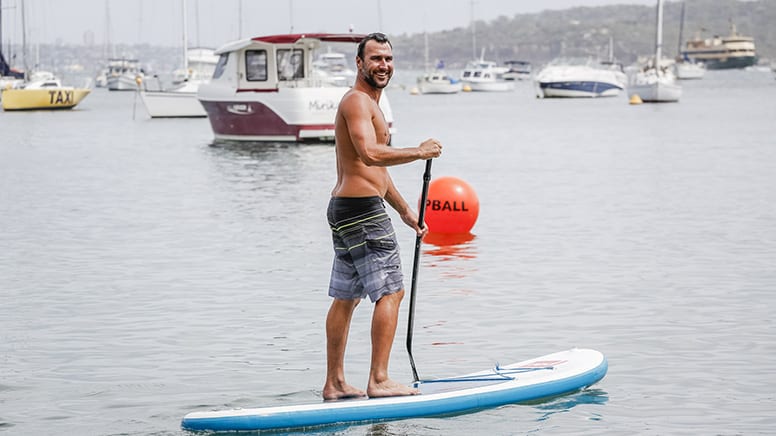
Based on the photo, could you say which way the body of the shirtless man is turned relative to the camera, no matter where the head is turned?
to the viewer's right

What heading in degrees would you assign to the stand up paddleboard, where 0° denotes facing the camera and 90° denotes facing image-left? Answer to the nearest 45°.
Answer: approximately 225°

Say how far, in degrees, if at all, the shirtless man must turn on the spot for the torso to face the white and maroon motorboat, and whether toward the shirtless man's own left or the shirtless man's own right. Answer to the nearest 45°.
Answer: approximately 90° to the shirtless man's own left

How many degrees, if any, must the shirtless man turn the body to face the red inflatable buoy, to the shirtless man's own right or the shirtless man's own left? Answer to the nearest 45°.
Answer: approximately 90° to the shirtless man's own left
